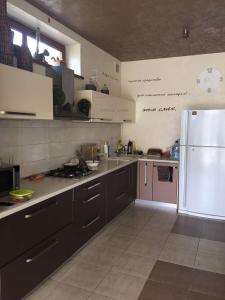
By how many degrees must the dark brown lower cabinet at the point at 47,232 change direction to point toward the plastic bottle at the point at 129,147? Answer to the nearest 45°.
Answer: approximately 90° to its left

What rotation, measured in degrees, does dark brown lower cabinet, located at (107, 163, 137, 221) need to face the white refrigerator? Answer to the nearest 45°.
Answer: approximately 45° to its left

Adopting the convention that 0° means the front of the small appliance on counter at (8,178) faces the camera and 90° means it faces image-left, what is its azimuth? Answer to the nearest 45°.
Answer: approximately 315°

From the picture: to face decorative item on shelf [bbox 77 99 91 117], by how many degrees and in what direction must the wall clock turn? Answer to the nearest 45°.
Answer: approximately 45° to its right

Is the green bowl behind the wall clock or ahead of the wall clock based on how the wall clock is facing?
ahead

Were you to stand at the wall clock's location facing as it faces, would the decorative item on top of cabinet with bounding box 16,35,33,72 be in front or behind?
in front

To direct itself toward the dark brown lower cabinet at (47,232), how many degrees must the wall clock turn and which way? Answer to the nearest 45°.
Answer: approximately 45° to its right

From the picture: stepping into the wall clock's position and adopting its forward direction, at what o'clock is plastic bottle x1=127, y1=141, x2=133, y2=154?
The plastic bottle is roughly at 3 o'clock from the wall clock.

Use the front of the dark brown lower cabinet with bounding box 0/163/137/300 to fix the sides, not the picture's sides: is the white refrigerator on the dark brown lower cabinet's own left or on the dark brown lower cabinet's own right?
on the dark brown lower cabinet's own left

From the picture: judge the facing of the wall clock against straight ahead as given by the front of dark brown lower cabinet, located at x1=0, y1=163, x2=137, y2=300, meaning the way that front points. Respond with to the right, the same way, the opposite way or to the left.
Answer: to the right

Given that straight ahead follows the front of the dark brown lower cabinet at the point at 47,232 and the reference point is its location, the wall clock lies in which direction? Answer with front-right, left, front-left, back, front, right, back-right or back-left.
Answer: left

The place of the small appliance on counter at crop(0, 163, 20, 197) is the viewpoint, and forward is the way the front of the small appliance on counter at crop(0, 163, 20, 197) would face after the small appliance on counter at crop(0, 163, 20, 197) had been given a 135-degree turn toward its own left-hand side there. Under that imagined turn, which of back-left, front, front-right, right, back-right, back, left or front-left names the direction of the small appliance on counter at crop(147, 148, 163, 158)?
front-right
